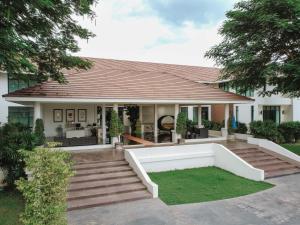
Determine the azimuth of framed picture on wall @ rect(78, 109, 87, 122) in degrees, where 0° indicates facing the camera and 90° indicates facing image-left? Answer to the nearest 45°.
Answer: approximately 0°

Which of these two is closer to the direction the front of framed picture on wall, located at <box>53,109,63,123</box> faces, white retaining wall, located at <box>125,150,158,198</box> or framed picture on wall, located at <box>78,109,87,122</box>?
the white retaining wall

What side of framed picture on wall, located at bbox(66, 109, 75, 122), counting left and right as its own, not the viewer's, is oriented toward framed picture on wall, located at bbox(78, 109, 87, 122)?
left

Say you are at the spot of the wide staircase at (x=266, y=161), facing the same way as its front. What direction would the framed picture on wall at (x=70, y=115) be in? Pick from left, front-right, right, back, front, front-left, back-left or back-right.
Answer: back-right

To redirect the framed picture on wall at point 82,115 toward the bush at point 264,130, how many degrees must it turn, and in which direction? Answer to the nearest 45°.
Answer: approximately 45° to its left

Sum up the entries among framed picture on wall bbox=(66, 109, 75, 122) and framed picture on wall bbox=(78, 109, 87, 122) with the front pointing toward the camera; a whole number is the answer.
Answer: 2

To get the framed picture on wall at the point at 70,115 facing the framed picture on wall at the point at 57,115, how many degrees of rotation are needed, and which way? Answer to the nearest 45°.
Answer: approximately 90° to its right

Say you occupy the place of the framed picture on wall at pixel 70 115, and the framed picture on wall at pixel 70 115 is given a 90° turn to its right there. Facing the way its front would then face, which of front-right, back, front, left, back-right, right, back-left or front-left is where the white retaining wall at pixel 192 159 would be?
back-left

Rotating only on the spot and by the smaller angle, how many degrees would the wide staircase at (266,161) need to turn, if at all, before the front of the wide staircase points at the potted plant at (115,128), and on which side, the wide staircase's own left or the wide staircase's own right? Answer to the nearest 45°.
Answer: approximately 135° to the wide staircase's own right

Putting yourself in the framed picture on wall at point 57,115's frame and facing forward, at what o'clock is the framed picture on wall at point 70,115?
the framed picture on wall at point 70,115 is roughly at 9 o'clock from the framed picture on wall at point 57,115.

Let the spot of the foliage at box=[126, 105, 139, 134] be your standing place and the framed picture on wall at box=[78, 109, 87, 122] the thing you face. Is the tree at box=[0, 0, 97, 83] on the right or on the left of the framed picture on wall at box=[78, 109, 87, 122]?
left

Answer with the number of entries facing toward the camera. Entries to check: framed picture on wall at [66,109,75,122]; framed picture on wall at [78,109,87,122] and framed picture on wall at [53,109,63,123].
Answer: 3

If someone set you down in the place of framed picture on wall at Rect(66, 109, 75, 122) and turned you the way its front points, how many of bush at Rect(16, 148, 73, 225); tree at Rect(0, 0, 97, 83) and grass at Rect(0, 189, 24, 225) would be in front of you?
3

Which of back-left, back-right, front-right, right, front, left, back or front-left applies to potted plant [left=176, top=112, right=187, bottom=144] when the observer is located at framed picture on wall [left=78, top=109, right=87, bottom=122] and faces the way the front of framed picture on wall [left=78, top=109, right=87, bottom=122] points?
front-left
